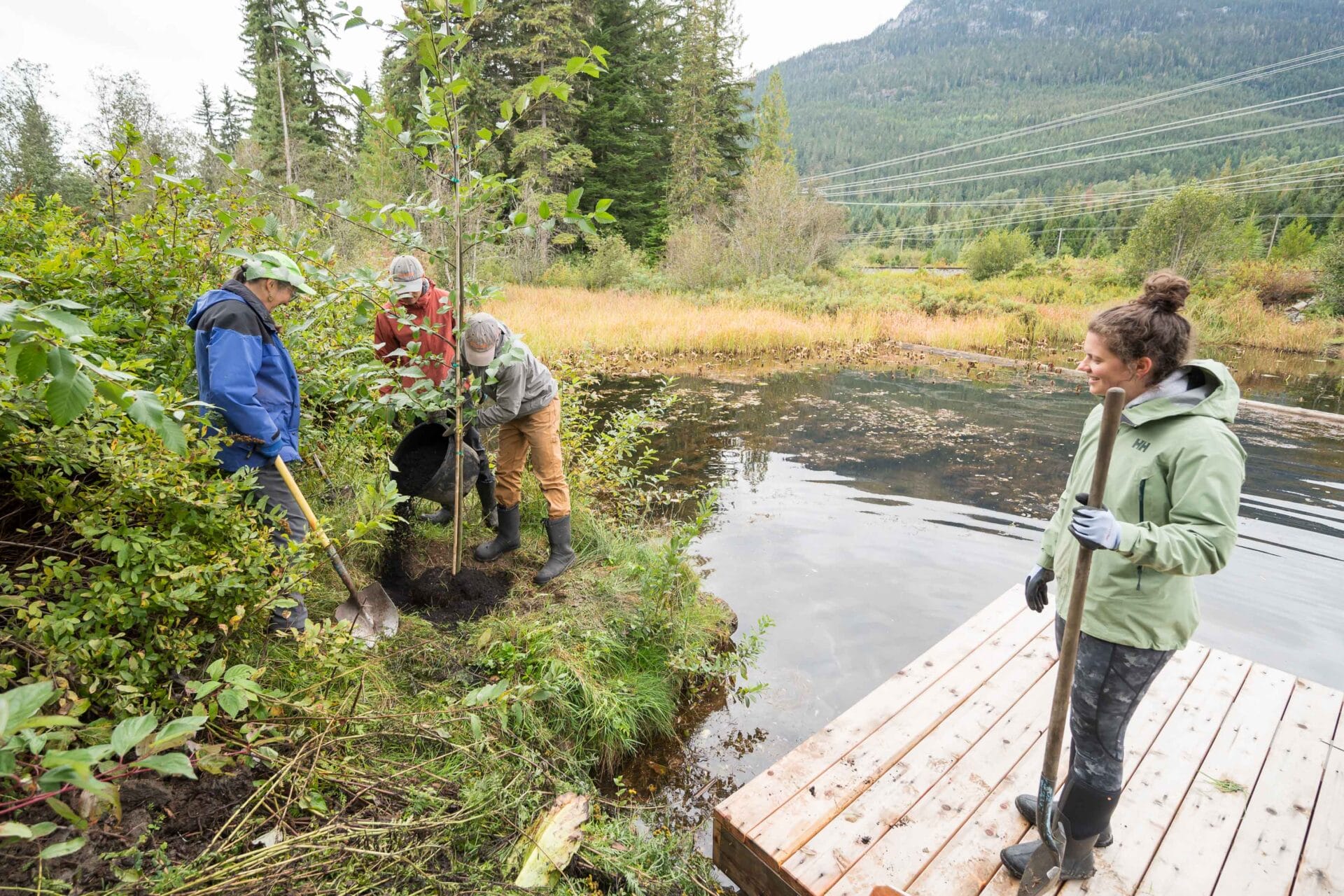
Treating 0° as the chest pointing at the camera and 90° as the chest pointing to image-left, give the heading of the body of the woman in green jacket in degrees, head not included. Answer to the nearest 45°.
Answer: approximately 45°

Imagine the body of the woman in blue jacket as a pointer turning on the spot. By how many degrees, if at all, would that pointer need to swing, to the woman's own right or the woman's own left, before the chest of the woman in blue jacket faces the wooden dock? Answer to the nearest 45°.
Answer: approximately 45° to the woman's own right

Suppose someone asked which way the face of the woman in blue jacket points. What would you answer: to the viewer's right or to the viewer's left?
to the viewer's right

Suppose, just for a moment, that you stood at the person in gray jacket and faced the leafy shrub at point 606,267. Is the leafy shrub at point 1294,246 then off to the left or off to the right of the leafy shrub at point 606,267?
right

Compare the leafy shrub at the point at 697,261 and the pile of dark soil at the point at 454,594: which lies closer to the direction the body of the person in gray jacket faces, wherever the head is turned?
the pile of dark soil

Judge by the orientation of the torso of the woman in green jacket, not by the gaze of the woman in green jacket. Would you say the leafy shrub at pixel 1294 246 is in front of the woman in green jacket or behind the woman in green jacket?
behind

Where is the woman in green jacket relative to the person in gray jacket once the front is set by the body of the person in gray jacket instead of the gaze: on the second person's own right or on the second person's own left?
on the second person's own left

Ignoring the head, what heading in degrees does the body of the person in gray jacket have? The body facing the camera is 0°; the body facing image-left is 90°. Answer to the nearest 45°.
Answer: approximately 45°

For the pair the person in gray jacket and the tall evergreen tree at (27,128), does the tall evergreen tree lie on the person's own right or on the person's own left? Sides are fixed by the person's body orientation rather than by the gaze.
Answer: on the person's own right

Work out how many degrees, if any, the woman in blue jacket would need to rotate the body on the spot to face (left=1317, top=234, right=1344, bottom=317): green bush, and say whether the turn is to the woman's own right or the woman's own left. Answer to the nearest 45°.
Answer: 0° — they already face it

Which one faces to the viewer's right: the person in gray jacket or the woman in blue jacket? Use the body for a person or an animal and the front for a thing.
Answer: the woman in blue jacket

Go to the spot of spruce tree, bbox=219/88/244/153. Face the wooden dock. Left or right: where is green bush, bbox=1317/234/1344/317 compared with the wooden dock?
left

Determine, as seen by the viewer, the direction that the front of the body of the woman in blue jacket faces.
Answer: to the viewer's right

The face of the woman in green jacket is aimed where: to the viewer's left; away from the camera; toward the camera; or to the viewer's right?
to the viewer's left
